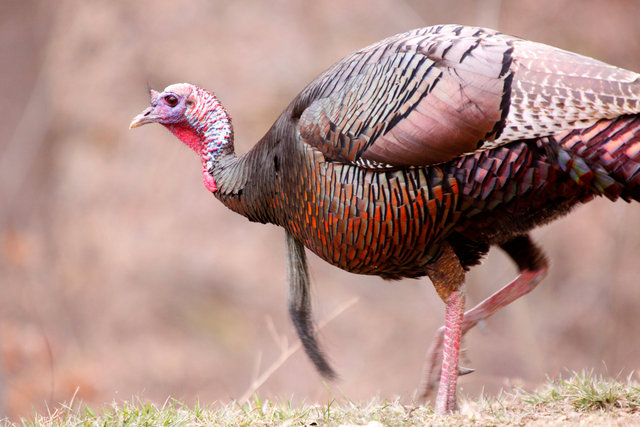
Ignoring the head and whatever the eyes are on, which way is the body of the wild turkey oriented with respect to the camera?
to the viewer's left
